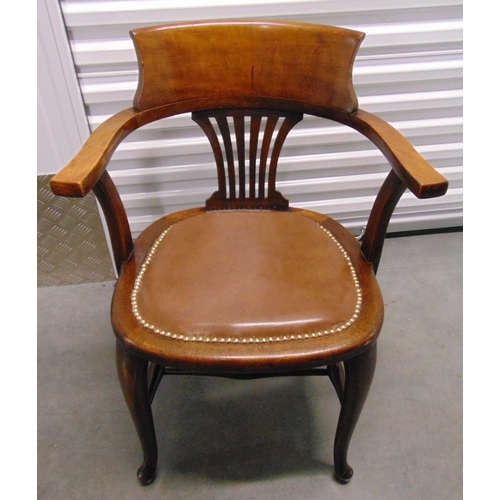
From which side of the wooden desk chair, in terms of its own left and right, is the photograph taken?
front

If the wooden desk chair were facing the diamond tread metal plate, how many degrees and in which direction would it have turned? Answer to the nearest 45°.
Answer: approximately 135° to its right
